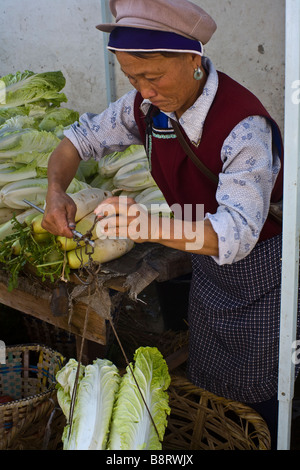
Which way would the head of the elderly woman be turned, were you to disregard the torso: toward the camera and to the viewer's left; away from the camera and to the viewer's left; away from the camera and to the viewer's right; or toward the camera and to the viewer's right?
toward the camera and to the viewer's left

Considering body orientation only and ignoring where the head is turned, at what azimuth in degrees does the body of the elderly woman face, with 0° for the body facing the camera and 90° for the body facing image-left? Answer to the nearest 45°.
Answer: approximately 45°

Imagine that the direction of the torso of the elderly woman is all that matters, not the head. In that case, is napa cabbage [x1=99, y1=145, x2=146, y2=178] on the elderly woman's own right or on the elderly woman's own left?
on the elderly woman's own right
